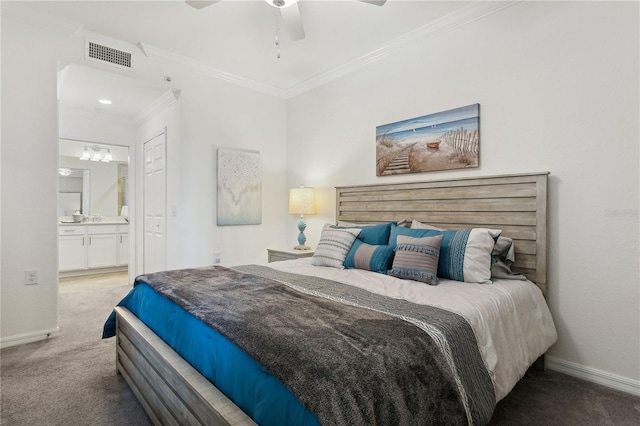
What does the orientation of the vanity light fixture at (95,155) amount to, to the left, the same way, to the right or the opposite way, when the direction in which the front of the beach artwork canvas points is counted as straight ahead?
to the left

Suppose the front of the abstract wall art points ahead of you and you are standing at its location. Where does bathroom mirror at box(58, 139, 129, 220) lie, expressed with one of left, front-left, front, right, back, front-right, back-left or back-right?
back

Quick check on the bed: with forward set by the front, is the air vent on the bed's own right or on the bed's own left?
on the bed's own right

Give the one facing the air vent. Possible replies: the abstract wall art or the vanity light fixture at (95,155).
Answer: the vanity light fixture

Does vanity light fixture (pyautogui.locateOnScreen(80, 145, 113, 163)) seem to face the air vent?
yes

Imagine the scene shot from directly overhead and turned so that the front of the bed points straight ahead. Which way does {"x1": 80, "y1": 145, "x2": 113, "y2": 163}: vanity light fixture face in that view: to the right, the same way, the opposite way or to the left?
to the left

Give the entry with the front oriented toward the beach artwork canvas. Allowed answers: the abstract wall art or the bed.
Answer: the abstract wall art

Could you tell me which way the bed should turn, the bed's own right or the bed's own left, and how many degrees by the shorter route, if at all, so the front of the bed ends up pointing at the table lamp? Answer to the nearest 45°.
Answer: approximately 135° to the bed's own right

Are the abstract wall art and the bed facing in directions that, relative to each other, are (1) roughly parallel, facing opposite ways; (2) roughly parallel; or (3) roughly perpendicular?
roughly perpendicular
